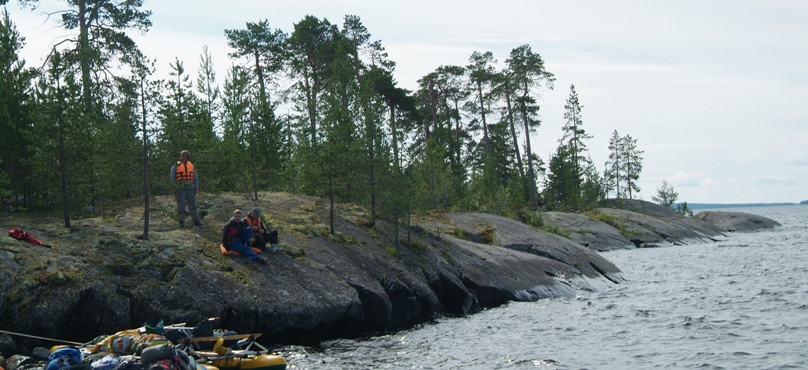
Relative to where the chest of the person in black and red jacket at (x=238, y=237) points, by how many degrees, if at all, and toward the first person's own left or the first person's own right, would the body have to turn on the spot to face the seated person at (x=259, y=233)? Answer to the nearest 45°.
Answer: approximately 90° to the first person's own left

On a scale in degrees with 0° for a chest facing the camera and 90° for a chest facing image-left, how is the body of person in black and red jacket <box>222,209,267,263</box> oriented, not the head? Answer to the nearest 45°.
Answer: approximately 315°

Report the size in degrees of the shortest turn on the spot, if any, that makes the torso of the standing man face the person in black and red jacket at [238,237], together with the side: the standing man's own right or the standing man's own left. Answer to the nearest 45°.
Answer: approximately 45° to the standing man's own left

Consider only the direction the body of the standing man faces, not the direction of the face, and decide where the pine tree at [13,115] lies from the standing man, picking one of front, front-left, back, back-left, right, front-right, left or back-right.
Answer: back-right

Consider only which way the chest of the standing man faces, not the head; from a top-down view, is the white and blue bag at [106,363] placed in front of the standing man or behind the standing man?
in front

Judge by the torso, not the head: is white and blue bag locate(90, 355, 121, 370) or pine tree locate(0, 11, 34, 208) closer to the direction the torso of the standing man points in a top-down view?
the white and blue bag

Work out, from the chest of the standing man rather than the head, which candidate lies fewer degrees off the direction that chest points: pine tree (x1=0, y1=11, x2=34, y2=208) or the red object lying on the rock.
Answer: the red object lying on the rock

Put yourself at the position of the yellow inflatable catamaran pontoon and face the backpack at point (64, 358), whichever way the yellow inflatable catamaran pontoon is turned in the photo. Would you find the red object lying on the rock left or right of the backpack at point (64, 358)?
right

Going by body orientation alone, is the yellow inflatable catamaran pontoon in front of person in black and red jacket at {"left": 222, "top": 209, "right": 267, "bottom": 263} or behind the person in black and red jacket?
in front

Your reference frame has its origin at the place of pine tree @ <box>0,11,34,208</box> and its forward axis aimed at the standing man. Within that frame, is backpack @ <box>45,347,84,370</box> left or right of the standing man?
right

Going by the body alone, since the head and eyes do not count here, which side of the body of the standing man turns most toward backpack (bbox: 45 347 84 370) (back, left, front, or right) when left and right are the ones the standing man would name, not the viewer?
front
